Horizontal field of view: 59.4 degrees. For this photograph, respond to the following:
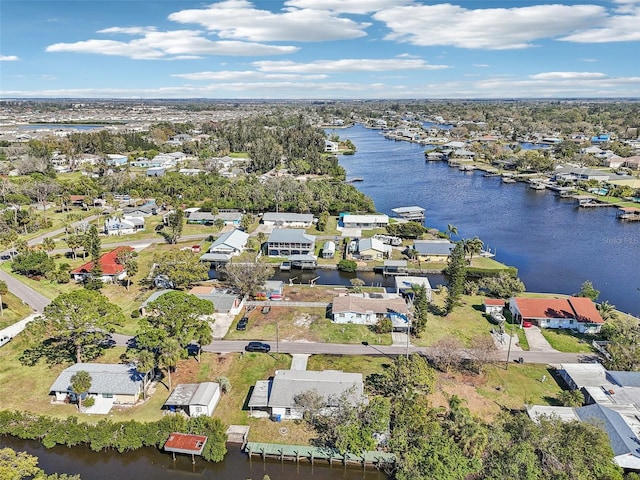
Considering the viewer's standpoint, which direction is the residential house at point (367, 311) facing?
facing the viewer

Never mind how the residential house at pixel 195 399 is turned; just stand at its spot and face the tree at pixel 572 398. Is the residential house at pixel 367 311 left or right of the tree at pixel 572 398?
left

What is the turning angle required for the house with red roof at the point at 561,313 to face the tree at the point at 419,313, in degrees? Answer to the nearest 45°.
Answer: approximately 45° to its right

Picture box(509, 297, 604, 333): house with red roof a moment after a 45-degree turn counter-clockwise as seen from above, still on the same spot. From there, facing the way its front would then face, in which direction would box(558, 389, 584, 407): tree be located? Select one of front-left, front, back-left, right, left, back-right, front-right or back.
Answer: front-right

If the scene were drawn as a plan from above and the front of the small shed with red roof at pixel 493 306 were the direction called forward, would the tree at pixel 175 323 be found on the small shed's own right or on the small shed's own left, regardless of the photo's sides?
on the small shed's own right

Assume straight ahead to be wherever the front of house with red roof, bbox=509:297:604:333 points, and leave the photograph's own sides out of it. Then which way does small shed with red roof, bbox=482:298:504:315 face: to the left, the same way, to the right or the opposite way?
the same way

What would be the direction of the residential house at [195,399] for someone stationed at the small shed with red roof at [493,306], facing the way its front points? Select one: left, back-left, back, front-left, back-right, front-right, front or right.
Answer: front-right

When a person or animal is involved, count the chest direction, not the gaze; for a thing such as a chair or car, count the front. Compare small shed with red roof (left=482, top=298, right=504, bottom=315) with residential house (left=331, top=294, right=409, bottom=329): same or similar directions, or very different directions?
same or similar directions

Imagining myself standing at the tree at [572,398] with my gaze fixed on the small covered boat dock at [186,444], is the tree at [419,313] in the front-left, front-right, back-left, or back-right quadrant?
front-right

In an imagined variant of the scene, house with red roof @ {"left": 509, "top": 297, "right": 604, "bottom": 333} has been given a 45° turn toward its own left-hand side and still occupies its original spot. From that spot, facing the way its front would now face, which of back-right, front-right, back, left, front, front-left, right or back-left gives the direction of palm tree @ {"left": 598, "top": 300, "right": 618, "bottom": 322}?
left

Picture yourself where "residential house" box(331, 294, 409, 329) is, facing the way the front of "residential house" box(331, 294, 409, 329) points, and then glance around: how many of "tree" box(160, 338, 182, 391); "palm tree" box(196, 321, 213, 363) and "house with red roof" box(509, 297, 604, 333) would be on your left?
1

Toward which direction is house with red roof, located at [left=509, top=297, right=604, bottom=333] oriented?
toward the camera

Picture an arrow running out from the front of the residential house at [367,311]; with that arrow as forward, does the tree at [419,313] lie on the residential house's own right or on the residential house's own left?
on the residential house's own left

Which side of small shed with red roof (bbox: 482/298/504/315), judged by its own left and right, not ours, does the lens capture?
front

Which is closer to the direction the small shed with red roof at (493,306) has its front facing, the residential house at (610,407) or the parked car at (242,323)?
the residential house
